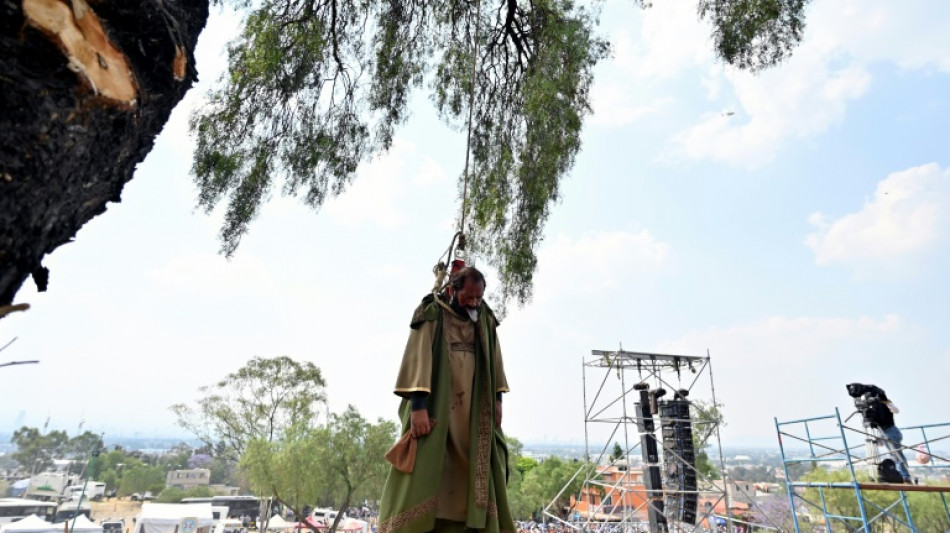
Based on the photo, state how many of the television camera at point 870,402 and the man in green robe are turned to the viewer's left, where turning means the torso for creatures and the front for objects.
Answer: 1

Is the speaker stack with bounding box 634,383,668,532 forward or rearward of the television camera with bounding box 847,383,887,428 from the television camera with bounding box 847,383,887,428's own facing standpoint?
forward

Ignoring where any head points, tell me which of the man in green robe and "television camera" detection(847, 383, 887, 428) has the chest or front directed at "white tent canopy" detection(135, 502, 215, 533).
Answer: the television camera

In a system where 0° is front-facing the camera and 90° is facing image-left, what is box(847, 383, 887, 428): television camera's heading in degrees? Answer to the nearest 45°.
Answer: approximately 90°

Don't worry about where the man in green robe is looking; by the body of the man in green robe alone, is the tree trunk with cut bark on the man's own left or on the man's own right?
on the man's own right

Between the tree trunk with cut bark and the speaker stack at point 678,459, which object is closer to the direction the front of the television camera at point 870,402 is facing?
the speaker stack

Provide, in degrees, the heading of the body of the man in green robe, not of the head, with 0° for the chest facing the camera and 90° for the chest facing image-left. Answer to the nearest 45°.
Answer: approximately 315°

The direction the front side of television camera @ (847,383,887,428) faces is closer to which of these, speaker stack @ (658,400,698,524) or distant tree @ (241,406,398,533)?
the distant tree

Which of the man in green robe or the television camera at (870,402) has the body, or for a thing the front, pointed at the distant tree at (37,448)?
the television camera

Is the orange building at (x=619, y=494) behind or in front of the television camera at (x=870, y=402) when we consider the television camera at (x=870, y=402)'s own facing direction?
in front

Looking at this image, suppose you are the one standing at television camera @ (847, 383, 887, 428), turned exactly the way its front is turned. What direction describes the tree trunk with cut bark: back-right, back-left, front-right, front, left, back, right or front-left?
left

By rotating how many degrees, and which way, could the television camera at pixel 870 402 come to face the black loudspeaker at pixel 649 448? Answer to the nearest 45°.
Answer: approximately 45° to its right

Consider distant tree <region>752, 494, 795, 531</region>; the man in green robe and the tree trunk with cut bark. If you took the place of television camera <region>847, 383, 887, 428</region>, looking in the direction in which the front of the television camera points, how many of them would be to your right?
1

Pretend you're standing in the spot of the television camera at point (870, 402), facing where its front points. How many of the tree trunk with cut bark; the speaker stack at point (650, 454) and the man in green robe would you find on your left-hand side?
2

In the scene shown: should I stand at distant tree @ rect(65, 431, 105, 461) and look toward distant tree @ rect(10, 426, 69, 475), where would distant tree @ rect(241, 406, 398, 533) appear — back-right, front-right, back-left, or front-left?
back-left
